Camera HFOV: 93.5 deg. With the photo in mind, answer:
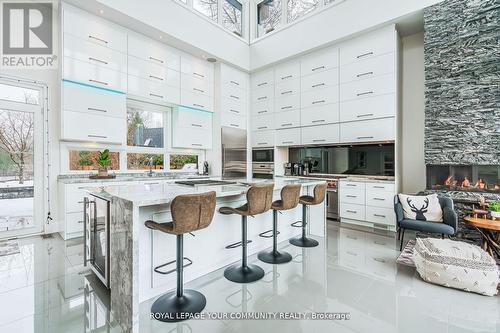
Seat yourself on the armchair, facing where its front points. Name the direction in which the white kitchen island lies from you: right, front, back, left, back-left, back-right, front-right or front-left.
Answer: front-right

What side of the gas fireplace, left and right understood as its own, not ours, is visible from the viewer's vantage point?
front

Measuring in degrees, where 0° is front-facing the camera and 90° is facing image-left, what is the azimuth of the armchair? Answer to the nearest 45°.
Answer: approximately 0°

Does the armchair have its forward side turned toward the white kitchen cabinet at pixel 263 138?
no

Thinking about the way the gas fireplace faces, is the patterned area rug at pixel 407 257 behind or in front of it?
in front

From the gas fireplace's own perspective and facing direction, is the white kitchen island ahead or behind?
ahead

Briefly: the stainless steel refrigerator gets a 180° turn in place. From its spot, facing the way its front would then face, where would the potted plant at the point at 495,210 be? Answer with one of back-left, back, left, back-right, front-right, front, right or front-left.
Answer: back

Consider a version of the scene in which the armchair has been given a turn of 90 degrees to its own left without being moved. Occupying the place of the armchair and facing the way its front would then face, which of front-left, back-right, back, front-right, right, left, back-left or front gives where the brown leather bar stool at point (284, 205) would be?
back-right

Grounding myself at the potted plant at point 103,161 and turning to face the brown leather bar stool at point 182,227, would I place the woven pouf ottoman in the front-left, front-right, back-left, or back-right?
front-left

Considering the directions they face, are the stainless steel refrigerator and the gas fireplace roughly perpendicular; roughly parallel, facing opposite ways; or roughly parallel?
roughly perpendicular

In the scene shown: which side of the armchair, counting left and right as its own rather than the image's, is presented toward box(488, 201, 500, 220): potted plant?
left

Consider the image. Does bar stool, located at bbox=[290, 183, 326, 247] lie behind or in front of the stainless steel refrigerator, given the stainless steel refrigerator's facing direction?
in front

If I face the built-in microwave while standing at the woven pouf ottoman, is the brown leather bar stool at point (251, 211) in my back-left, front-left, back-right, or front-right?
front-left

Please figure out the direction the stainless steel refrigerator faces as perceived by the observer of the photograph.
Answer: facing the viewer and to the right of the viewer
